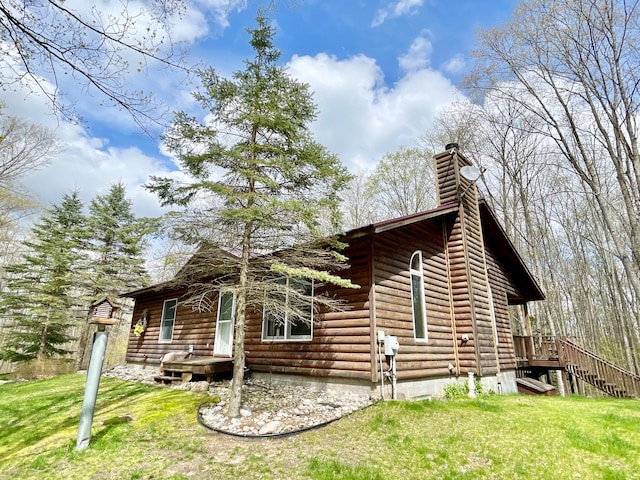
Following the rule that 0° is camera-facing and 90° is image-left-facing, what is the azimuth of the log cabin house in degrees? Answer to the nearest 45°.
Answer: approximately 45°

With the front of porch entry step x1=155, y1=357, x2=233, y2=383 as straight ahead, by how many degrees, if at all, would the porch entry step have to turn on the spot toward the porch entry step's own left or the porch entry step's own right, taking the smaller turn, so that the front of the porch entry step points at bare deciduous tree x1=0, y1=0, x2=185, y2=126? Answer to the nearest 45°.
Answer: approximately 45° to the porch entry step's own left

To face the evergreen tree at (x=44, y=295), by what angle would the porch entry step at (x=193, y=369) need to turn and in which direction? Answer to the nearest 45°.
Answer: approximately 90° to its right

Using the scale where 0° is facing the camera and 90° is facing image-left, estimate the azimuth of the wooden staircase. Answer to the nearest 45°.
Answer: approximately 270°

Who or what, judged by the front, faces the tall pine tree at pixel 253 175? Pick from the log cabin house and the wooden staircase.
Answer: the log cabin house

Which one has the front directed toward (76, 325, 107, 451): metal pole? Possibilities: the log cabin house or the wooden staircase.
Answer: the log cabin house

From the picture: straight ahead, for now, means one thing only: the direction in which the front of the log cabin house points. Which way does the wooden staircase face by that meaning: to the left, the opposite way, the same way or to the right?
to the left

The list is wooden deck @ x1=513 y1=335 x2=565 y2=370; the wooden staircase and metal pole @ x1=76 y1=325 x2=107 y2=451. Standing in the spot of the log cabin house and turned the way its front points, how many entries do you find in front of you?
1

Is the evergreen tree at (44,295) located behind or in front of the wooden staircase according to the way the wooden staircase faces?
behind

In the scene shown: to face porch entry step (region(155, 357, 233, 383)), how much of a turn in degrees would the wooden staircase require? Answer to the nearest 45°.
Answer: approximately 135° to its right

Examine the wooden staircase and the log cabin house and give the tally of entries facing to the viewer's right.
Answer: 1

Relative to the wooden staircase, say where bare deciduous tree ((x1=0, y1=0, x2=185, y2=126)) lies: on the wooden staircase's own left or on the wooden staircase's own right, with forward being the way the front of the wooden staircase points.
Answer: on the wooden staircase's own right

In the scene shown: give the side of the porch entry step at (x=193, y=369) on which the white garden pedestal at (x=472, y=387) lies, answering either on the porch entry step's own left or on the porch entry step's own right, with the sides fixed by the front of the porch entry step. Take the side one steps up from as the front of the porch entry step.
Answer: on the porch entry step's own left

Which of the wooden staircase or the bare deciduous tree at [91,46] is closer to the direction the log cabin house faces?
the bare deciduous tree

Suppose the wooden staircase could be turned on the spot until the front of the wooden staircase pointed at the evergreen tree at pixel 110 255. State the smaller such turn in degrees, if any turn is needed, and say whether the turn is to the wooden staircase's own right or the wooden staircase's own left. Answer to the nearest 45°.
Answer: approximately 180°

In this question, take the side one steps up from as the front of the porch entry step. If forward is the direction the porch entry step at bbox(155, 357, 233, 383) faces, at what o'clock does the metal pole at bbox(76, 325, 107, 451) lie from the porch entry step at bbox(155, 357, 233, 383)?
The metal pole is roughly at 11 o'clock from the porch entry step.

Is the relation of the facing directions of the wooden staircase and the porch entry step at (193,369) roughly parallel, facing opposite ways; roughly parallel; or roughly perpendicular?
roughly perpendicular

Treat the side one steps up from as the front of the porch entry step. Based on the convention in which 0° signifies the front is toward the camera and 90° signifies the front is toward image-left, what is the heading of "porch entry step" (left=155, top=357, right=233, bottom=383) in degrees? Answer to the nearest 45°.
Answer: approximately 45°

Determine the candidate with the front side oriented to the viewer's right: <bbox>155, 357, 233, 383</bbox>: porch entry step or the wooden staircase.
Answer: the wooden staircase
